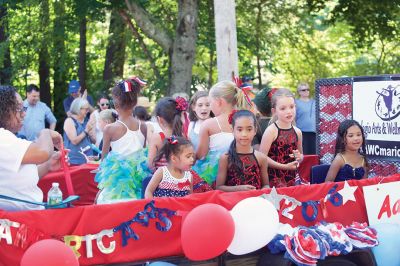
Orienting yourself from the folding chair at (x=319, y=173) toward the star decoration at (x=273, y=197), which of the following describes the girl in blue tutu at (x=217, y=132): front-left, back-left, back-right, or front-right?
front-right

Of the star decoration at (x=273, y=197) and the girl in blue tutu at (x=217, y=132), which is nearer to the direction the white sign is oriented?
the star decoration

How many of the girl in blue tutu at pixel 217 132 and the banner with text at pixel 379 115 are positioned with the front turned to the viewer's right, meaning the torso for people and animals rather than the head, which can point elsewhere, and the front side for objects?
0

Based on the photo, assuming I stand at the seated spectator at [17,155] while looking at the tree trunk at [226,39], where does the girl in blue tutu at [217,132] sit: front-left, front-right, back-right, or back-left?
front-right

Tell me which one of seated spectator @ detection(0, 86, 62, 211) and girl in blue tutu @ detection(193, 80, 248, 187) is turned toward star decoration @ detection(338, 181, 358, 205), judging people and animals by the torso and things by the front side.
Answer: the seated spectator

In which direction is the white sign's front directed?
toward the camera

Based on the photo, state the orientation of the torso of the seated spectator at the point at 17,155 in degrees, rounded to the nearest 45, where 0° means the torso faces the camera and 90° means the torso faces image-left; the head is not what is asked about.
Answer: approximately 270°

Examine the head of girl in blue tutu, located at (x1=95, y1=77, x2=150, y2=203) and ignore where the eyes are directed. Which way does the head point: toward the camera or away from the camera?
away from the camera

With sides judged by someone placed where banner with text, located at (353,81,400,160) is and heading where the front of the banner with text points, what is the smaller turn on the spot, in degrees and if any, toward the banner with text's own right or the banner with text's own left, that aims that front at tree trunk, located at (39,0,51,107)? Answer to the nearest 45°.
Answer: approximately 135° to the banner with text's own right

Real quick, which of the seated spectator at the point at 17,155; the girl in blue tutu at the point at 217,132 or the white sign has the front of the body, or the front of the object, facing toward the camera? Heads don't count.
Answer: the white sign

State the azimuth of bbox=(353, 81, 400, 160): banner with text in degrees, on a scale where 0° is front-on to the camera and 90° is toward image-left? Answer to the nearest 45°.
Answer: approximately 0°

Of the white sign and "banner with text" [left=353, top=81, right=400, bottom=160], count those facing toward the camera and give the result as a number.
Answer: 2

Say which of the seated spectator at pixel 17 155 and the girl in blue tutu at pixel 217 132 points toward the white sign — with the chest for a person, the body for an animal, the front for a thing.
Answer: the seated spectator

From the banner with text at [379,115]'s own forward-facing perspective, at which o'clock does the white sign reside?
The white sign is roughly at 12 o'clock from the banner with text.
